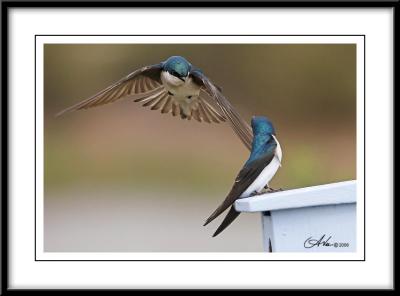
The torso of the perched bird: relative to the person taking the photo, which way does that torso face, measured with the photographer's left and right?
facing away from the viewer and to the right of the viewer
